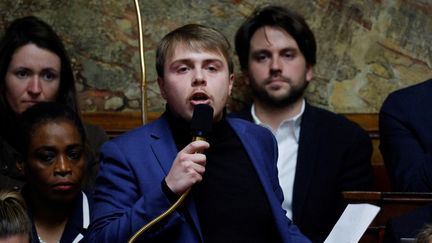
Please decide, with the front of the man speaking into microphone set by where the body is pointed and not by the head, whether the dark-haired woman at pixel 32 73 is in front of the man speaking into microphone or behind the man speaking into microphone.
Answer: behind

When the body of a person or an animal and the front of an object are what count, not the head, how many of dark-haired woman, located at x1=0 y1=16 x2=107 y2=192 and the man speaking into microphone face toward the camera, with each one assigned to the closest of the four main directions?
2

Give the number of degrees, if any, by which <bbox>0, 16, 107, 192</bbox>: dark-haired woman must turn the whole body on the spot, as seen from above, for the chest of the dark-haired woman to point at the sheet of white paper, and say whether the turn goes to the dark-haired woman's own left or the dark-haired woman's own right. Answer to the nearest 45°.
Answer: approximately 45° to the dark-haired woman's own left

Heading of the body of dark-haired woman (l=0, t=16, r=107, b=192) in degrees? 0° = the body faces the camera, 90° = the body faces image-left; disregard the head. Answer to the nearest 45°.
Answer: approximately 0°

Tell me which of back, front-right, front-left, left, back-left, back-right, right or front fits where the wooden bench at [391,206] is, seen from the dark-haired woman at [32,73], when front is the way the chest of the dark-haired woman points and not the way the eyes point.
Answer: front-left

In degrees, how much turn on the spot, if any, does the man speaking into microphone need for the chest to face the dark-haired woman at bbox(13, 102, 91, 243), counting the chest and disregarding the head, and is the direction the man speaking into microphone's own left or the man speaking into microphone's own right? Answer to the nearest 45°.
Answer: approximately 135° to the man speaking into microphone's own right
